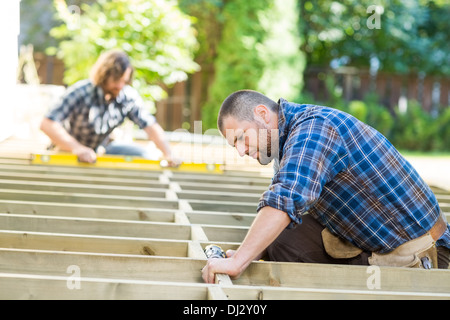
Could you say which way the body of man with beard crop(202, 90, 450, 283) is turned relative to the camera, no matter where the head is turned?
to the viewer's left

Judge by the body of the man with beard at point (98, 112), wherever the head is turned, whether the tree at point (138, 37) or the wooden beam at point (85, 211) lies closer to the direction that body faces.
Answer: the wooden beam

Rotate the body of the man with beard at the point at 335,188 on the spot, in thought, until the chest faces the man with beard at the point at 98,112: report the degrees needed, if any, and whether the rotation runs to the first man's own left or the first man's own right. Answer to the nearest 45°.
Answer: approximately 45° to the first man's own right

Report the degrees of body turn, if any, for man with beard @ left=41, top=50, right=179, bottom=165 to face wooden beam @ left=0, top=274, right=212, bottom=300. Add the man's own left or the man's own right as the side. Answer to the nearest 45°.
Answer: approximately 45° to the man's own right

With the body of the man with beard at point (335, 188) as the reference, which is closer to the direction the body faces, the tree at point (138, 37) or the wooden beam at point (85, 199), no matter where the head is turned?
the wooden beam

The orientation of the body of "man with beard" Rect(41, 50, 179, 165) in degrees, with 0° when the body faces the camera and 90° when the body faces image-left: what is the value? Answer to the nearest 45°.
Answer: approximately 315°

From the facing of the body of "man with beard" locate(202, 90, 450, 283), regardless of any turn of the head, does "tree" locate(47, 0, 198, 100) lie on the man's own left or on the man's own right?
on the man's own right

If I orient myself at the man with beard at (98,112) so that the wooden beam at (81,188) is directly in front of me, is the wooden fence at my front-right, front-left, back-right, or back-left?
back-left

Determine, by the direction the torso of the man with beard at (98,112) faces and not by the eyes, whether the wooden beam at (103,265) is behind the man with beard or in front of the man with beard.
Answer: in front

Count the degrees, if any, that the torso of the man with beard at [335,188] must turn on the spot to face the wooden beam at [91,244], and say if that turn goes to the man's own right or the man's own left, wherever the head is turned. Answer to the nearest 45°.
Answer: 0° — they already face it

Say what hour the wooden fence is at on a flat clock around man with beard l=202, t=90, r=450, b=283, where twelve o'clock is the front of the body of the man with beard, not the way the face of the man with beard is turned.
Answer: The wooden fence is roughly at 3 o'clock from the man with beard.

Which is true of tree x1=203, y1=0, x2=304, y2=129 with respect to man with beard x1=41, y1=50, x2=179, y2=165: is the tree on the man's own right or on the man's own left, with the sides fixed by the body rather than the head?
on the man's own left

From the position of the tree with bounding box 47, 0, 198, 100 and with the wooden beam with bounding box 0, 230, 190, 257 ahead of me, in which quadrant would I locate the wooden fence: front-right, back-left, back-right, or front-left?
back-left

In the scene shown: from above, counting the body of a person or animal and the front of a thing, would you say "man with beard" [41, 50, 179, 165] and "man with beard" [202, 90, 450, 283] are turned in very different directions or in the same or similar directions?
very different directions
